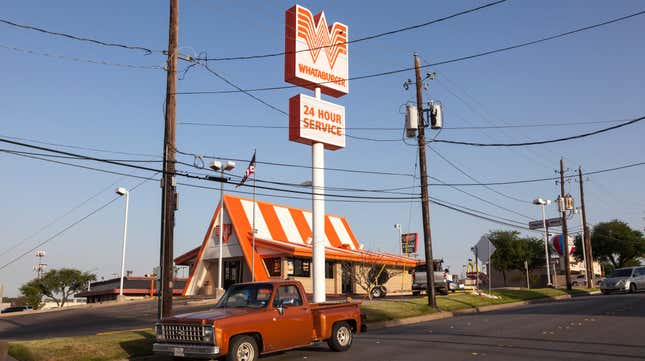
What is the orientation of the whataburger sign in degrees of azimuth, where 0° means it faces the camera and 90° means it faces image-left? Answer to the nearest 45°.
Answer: approximately 315°

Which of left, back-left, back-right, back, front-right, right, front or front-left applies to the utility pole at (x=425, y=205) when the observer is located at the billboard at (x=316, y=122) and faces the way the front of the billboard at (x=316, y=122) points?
front-left

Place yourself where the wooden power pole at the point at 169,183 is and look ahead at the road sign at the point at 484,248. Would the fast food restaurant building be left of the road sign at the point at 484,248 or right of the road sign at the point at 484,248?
left

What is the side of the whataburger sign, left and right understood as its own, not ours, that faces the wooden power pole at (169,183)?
right

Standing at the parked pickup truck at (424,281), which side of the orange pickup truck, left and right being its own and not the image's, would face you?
back

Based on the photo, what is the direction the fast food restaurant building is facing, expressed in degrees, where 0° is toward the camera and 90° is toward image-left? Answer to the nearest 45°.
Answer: approximately 45°

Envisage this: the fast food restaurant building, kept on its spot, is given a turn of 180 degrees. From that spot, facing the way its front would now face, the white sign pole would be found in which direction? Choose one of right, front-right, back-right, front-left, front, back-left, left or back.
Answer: back-right

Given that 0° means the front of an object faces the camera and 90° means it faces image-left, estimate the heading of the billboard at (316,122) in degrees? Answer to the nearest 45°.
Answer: approximately 315°

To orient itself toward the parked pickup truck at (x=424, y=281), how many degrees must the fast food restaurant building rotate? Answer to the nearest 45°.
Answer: approximately 135° to its left

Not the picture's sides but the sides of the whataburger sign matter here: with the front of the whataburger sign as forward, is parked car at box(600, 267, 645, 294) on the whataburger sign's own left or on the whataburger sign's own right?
on the whataburger sign's own left
